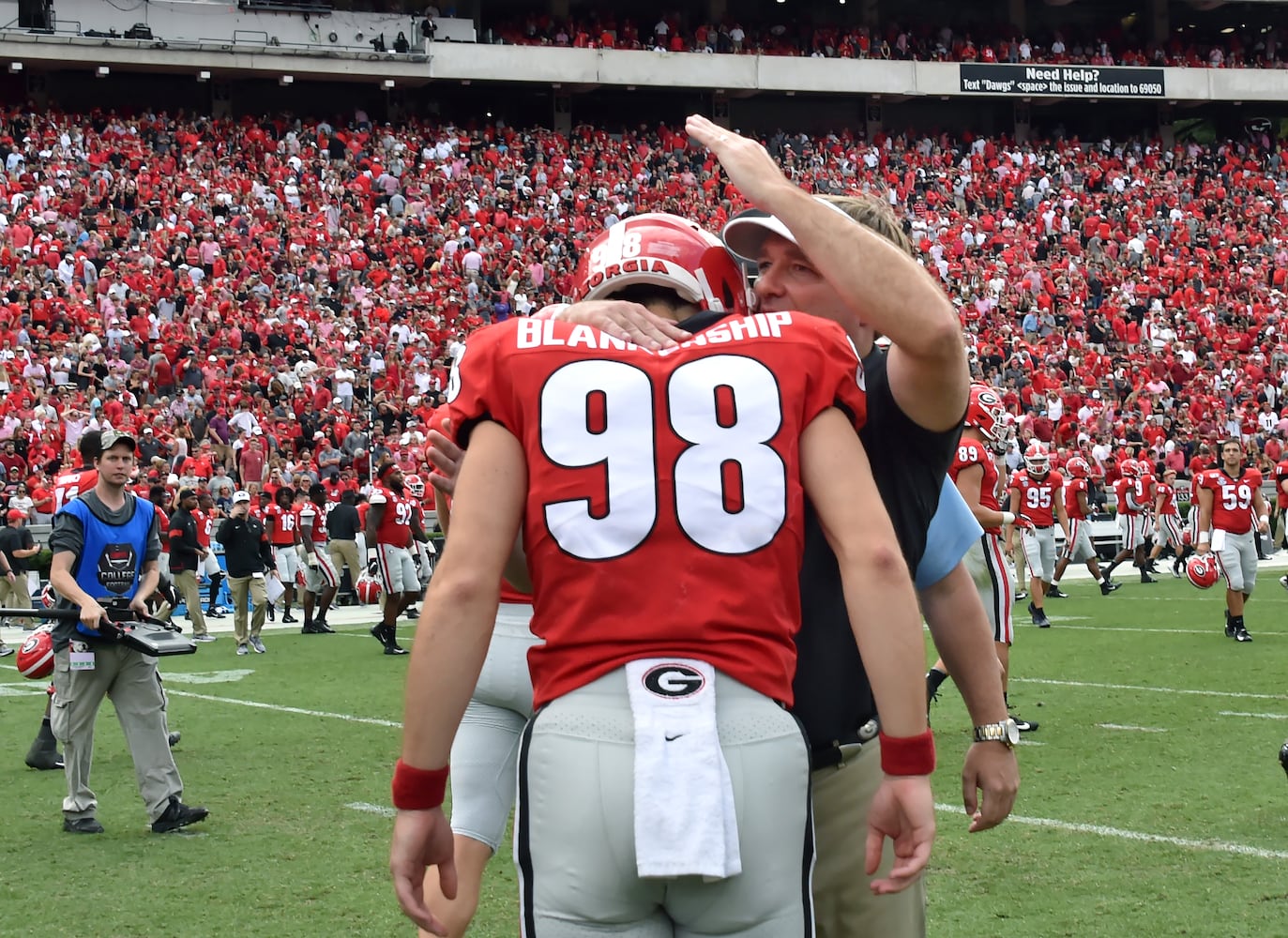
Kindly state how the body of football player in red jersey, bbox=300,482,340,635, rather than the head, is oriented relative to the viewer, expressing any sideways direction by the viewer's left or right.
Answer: facing the viewer and to the right of the viewer

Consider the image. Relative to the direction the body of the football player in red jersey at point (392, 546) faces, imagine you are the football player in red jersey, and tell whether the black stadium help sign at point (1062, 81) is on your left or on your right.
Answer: on your left

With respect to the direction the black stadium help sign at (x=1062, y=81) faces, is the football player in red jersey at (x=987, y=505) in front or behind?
in front

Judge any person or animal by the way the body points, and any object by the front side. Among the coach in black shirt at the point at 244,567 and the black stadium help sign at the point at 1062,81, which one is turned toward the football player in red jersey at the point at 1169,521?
the black stadium help sign

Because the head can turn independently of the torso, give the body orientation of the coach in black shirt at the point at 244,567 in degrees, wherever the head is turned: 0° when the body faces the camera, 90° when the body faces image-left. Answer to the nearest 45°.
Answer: approximately 0°

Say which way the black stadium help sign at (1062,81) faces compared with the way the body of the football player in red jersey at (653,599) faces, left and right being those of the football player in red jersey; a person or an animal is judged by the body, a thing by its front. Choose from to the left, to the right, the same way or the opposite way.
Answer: the opposite way

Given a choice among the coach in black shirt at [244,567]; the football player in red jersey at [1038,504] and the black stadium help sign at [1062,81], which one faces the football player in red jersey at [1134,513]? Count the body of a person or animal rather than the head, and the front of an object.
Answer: the black stadium help sign

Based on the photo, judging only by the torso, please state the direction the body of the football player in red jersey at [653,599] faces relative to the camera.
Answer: away from the camera

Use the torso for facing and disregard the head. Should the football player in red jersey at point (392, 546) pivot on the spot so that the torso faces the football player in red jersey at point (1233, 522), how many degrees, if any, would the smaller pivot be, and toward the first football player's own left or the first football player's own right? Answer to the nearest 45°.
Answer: approximately 45° to the first football player's own left
